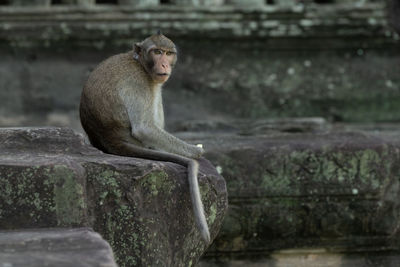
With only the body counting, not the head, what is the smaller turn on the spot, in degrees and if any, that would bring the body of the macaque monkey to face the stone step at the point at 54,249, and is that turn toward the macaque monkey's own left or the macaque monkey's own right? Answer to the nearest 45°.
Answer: approximately 90° to the macaque monkey's own right

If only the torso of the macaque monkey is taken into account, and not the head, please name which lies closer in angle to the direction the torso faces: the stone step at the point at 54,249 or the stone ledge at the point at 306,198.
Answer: the stone ledge

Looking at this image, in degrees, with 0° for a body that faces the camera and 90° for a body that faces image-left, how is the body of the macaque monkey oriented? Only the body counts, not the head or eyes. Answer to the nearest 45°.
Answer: approximately 270°

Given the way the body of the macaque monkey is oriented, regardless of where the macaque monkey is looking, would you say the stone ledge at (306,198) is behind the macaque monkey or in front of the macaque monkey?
in front
